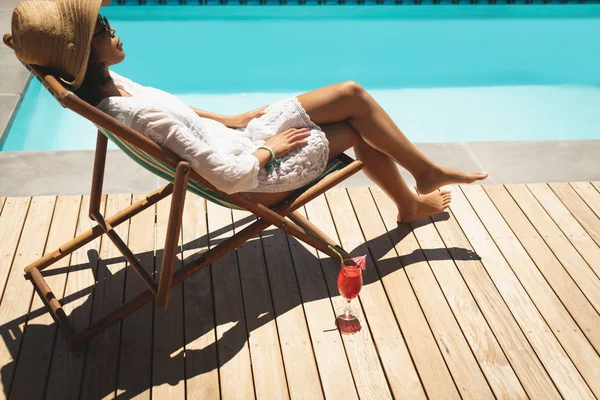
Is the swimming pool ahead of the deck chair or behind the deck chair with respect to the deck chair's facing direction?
ahead

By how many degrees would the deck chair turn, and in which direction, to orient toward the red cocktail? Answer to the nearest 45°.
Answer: approximately 90° to its right

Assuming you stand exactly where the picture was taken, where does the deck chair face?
facing away from the viewer and to the right of the viewer
